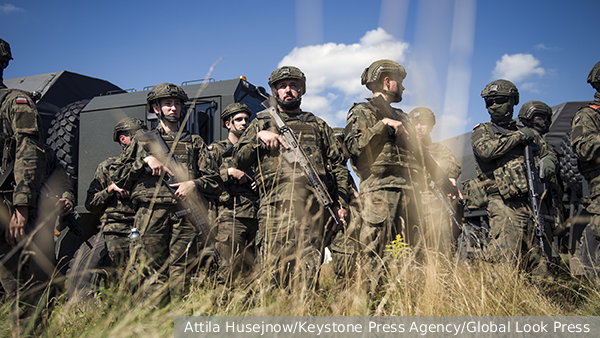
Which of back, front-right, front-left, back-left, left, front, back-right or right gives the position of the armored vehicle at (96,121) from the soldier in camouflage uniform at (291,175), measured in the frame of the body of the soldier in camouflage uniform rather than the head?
back-right

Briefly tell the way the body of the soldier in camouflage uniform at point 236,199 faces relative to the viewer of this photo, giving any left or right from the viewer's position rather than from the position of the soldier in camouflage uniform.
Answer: facing the viewer and to the right of the viewer

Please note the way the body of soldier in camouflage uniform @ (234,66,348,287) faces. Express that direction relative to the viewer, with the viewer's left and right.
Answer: facing the viewer

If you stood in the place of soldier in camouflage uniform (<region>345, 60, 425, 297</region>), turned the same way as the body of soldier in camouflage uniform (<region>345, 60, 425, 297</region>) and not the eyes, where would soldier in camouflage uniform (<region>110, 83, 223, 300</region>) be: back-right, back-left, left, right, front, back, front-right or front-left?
back-right

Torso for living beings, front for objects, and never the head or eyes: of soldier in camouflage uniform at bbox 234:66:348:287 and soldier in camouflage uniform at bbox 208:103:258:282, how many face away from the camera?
0

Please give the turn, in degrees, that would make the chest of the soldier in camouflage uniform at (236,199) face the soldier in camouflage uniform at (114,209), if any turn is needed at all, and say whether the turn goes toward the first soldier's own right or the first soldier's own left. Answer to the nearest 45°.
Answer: approximately 135° to the first soldier's own right

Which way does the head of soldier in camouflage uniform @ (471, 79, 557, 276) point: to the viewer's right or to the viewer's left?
to the viewer's left

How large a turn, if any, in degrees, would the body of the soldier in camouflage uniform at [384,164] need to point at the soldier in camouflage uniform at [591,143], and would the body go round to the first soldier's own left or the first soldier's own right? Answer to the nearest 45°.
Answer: approximately 45° to the first soldier's own left
